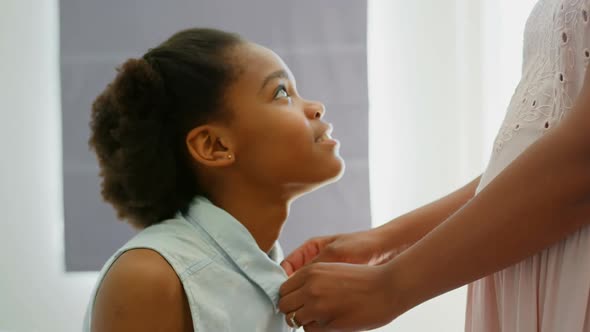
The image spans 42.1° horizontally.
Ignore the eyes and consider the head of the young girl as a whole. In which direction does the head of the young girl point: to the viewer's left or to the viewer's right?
to the viewer's right

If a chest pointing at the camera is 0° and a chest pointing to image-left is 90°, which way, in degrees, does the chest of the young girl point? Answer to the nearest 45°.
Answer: approximately 270°
